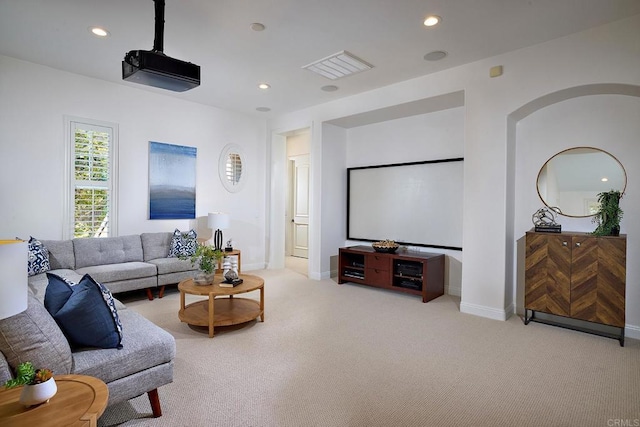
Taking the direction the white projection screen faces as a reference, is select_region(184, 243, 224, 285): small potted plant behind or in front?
in front

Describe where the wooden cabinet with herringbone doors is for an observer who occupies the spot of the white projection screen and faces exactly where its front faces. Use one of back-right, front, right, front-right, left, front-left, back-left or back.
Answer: left

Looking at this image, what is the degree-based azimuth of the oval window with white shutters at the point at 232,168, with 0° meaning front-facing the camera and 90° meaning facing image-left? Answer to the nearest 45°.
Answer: approximately 315°

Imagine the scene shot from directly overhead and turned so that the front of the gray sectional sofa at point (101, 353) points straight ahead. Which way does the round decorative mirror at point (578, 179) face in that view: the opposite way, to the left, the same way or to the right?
to the right

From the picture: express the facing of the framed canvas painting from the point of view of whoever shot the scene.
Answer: facing the viewer and to the right of the viewer

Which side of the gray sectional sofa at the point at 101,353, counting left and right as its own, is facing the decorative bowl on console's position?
front

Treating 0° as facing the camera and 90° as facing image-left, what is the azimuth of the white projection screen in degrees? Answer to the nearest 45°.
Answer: approximately 45°

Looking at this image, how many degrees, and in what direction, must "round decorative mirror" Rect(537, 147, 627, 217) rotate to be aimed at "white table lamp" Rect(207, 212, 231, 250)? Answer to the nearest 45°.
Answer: approximately 90° to its right

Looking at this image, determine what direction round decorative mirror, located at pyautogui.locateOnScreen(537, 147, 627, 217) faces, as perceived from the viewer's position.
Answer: facing the viewer

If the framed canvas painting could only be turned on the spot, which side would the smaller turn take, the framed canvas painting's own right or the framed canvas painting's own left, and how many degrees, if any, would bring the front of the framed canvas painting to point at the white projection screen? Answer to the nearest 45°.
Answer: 0° — it already faces it

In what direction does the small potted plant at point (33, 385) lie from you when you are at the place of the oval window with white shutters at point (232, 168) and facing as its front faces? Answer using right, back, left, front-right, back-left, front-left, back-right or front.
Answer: front-right

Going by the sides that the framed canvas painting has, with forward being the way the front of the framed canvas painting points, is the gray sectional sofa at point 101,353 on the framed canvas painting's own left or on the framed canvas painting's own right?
on the framed canvas painting's own right

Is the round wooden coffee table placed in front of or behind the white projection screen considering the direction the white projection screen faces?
in front
